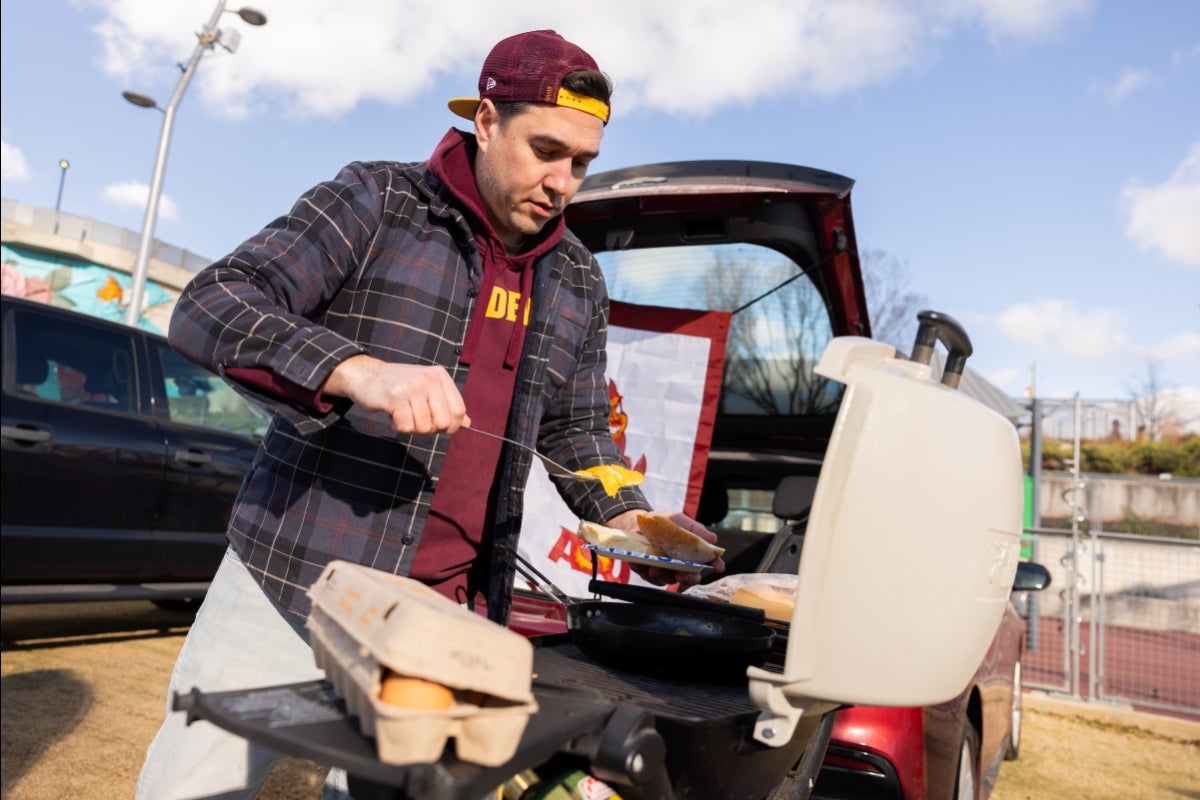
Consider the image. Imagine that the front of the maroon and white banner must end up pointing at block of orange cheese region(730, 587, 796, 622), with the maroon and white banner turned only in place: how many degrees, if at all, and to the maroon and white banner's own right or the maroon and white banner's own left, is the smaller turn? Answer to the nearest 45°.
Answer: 0° — it already faces it

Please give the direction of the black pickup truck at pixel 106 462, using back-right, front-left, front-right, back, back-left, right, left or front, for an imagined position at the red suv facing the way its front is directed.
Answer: back-left

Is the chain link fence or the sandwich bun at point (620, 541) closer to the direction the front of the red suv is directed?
the chain link fence

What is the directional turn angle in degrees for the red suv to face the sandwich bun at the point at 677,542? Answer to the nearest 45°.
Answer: approximately 135° to its right

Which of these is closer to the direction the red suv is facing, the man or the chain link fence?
the chain link fence

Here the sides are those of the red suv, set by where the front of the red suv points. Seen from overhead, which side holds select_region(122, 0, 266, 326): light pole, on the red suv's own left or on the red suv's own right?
on the red suv's own left

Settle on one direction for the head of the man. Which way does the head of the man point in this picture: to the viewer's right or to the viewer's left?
to the viewer's right

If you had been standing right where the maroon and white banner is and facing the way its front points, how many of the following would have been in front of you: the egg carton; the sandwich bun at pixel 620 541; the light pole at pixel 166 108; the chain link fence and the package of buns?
3

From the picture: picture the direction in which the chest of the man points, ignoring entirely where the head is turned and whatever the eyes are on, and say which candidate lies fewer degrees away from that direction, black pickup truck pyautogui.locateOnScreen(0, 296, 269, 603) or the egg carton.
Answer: the egg carton

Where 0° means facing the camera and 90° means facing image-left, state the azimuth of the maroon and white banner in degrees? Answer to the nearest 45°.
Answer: approximately 0°

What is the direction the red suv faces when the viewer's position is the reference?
facing away from the viewer and to the right of the viewer

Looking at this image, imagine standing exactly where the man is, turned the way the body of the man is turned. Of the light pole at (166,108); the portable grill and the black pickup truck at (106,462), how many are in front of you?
1

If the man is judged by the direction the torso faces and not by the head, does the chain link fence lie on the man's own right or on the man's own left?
on the man's own left
